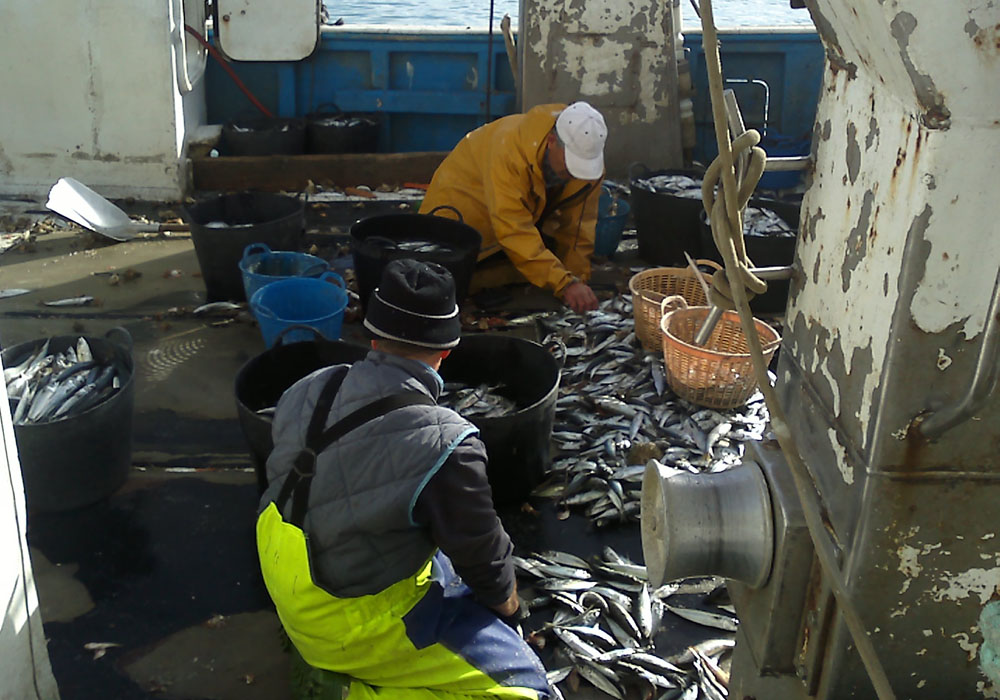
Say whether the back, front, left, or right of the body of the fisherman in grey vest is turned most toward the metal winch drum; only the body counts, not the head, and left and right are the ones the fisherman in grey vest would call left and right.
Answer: right

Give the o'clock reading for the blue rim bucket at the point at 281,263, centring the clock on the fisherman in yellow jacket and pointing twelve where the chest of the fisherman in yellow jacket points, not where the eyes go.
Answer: The blue rim bucket is roughly at 4 o'clock from the fisherman in yellow jacket.

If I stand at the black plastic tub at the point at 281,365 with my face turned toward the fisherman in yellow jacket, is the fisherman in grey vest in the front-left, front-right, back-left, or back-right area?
back-right

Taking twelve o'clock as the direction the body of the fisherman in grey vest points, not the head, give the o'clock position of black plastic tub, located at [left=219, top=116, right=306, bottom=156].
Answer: The black plastic tub is roughly at 10 o'clock from the fisherman in grey vest.

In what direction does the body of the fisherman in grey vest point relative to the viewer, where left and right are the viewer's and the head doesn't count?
facing away from the viewer and to the right of the viewer

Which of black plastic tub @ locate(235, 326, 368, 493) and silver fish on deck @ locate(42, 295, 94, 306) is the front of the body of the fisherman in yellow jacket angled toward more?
the black plastic tub

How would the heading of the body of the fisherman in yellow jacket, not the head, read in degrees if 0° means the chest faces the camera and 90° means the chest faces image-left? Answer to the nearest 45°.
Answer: approximately 315°

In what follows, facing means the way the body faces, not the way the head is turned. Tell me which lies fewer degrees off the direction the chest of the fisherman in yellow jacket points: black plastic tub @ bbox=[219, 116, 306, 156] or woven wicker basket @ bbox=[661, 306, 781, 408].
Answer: the woven wicker basket

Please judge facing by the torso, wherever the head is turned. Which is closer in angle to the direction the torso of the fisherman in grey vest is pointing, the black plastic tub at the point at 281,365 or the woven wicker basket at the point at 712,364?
the woven wicker basket

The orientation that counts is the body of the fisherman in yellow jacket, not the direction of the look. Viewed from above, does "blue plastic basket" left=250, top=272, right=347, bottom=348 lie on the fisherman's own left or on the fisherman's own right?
on the fisherman's own right
